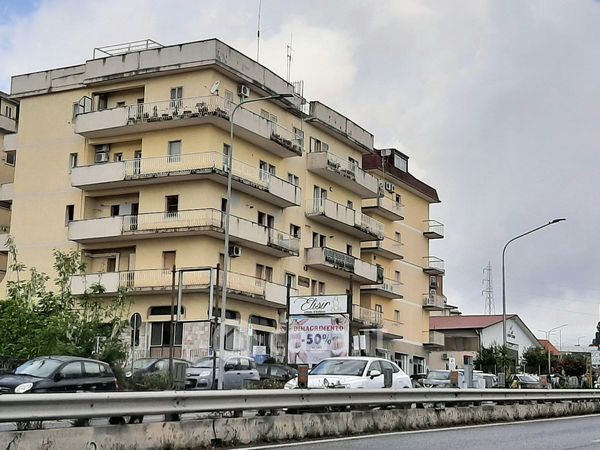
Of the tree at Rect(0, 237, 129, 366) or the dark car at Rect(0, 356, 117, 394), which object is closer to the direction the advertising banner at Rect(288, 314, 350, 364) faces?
the dark car

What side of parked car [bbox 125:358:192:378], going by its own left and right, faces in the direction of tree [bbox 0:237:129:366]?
front

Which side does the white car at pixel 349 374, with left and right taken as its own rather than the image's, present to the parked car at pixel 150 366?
right

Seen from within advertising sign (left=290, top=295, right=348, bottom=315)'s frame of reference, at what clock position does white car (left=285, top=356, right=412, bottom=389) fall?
The white car is roughly at 12 o'clock from the advertising sign.

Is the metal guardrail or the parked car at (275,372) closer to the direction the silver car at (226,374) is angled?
the metal guardrail

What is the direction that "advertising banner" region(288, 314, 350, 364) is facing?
toward the camera

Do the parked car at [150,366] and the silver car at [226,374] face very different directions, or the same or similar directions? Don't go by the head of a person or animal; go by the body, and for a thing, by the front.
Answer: same or similar directions

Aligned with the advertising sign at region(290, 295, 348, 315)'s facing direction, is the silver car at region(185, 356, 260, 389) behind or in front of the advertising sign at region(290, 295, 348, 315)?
in front

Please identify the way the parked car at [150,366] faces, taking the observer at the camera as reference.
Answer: facing the viewer and to the left of the viewer

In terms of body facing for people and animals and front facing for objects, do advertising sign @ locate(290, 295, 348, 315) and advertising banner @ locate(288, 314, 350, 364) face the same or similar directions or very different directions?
same or similar directions

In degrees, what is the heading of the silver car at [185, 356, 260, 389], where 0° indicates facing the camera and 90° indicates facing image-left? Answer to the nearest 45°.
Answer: approximately 45°

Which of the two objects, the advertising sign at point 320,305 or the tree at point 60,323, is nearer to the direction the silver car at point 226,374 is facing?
the tree

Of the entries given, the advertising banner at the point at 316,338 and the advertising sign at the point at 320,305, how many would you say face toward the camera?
2

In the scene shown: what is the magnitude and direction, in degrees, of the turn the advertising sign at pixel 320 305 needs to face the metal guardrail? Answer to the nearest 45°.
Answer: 0° — it already faces it

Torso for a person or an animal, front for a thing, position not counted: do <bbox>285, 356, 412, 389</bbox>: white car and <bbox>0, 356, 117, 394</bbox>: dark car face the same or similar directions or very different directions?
same or similar directions

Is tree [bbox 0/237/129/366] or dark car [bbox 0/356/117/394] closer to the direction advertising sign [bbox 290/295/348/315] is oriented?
the dark car

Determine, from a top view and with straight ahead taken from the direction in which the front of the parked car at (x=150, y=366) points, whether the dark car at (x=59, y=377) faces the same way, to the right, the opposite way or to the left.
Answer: the same way

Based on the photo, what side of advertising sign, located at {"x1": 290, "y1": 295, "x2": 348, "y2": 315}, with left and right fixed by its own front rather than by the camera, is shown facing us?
front
